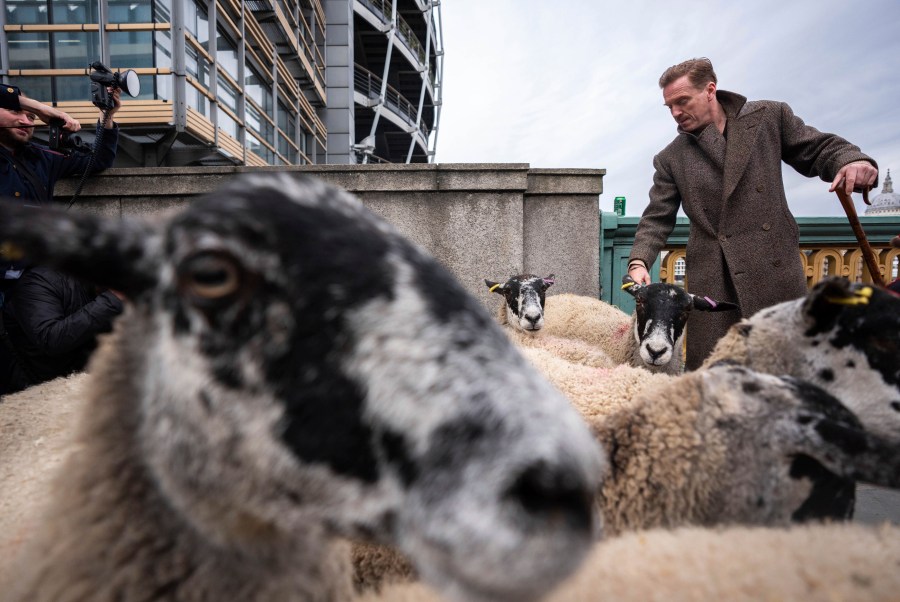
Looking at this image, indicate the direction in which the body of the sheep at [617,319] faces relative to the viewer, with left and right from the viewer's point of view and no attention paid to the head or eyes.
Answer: facing the viewer and to the right of the viewer

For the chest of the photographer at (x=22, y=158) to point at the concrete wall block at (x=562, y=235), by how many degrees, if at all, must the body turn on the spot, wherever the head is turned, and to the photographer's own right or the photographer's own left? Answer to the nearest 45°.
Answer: approximately 45° to the photographer's own left

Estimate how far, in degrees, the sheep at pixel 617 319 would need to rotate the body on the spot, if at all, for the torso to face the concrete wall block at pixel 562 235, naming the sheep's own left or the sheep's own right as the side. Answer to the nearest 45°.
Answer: approximately 180°

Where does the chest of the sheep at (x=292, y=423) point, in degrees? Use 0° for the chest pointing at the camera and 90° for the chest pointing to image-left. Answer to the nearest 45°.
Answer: approximately 315°

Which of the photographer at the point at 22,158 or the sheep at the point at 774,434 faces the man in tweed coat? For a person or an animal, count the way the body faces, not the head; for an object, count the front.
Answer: the photographer

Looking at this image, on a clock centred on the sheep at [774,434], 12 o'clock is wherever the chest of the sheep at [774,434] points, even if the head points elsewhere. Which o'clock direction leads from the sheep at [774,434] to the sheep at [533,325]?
the sheep at [533,325] is roughly at 8 o'clock from the sheep at [774,434].

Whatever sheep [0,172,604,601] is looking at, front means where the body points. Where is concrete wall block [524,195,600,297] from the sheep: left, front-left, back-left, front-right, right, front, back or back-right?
left

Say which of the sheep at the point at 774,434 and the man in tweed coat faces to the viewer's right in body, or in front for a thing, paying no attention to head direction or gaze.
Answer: the sheep

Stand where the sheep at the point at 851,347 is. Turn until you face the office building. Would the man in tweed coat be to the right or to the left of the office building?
right

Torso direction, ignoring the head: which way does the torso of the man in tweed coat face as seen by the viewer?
toward the camera

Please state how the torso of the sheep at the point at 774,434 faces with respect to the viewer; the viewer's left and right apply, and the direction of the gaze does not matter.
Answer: facing to the right of the viewer

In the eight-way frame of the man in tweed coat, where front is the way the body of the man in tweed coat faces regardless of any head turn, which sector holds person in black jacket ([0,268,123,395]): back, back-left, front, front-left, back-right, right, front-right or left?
front-right

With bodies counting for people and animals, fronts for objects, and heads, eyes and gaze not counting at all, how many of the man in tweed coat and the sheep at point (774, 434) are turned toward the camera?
1

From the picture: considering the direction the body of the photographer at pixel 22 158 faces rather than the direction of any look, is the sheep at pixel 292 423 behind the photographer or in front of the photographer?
in front

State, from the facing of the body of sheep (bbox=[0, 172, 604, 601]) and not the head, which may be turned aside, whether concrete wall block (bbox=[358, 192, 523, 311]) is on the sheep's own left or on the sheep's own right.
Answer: on the sheep's own left
